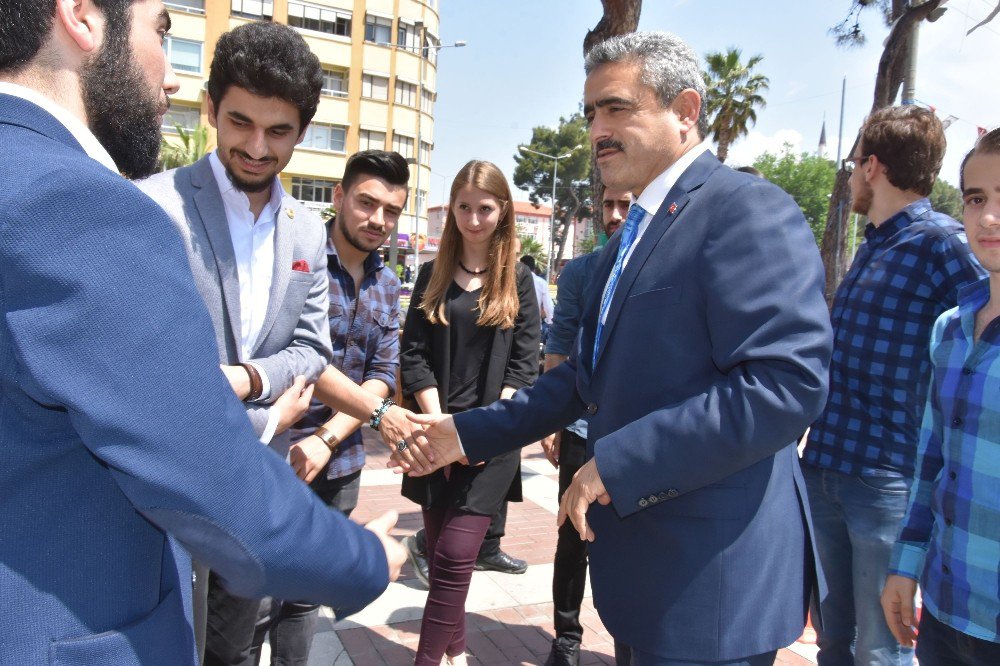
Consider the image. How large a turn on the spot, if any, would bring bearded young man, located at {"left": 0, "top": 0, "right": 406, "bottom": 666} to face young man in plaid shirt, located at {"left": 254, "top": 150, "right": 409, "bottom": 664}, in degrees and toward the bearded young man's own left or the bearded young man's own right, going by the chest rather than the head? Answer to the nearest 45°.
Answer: approximately 45° to the bearded young man's own left

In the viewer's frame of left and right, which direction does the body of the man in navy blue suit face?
facing the viewer and to the left of the viewer

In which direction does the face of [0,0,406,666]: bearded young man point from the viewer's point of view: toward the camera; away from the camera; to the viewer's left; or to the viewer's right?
to the viewer's right

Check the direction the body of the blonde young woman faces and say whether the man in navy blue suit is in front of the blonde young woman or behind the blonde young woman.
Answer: in front

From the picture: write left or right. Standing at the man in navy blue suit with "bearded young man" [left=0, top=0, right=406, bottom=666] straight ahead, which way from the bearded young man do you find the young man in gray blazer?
right

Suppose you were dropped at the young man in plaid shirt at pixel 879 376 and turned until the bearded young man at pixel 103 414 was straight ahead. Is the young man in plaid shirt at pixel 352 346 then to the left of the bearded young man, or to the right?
right

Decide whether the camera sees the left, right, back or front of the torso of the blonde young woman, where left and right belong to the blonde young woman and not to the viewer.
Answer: front

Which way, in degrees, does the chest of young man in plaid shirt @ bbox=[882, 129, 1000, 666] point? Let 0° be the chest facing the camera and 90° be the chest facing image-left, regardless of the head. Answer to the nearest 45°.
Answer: approximately 45°

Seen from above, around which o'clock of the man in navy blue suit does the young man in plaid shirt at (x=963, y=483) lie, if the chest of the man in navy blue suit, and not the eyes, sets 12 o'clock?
The young man in plaid shirt is roughly at 7 o'clock from the man in navy blue suit.

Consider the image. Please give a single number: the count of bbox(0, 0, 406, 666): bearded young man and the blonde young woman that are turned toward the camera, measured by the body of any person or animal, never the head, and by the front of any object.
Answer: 1

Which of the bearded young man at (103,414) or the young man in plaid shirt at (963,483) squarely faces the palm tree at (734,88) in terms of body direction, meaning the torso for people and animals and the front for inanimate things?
the bearded young man

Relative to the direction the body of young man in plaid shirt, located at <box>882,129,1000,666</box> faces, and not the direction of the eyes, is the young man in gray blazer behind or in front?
in front

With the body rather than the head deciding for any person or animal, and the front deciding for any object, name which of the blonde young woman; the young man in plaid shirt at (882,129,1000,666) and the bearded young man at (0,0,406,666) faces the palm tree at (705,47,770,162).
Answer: the bearded young man

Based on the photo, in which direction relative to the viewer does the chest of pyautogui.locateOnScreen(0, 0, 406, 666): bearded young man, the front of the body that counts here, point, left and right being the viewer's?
facing away from the viewer and to the right of the viewer
